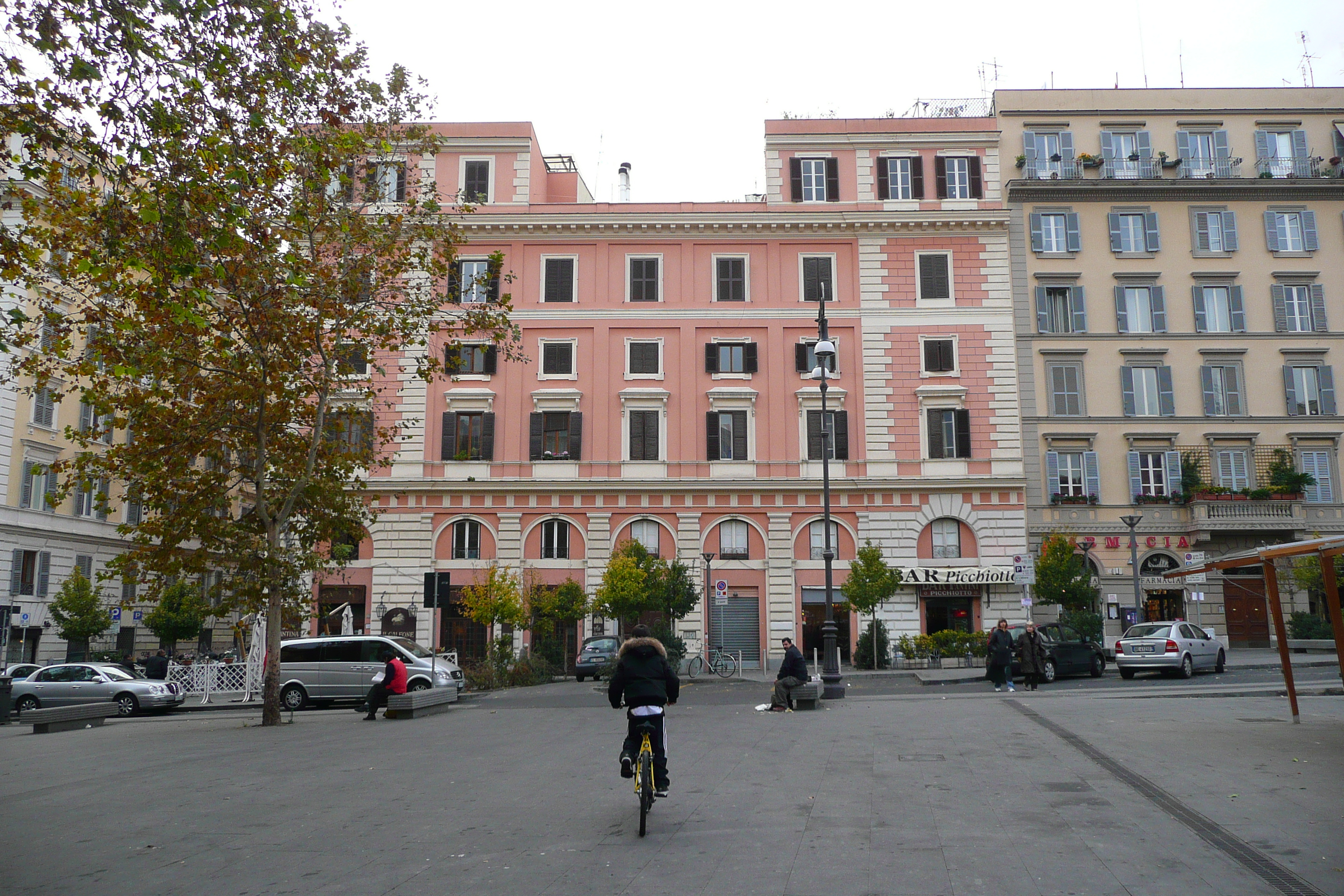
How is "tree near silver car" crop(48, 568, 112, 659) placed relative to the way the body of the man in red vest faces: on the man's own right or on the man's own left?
on the man's own right

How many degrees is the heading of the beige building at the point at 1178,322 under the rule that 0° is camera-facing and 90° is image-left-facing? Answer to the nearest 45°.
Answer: approximately 0°

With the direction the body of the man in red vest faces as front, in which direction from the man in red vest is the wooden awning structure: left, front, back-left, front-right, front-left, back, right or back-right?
back-left

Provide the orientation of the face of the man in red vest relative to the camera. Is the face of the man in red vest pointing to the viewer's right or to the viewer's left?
to the viewer's left

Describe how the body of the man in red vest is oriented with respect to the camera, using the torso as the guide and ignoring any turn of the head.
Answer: to the viewer's left

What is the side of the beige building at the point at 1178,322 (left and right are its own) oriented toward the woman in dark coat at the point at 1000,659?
front

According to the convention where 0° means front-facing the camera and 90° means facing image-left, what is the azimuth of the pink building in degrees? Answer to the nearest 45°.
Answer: approximately 0°

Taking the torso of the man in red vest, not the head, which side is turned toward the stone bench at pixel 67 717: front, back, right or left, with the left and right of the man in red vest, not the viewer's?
front

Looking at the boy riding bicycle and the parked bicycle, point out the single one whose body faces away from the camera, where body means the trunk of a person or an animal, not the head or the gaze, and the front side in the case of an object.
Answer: the boy riding bicycle

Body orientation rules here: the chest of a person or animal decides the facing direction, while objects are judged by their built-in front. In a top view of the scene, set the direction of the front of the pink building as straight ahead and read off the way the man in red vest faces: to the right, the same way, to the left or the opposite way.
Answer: to the right

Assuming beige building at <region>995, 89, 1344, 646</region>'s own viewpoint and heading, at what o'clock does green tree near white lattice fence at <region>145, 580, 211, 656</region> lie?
The green tree near white lattice fence is roughly at 2 o'clock from the beige building.
